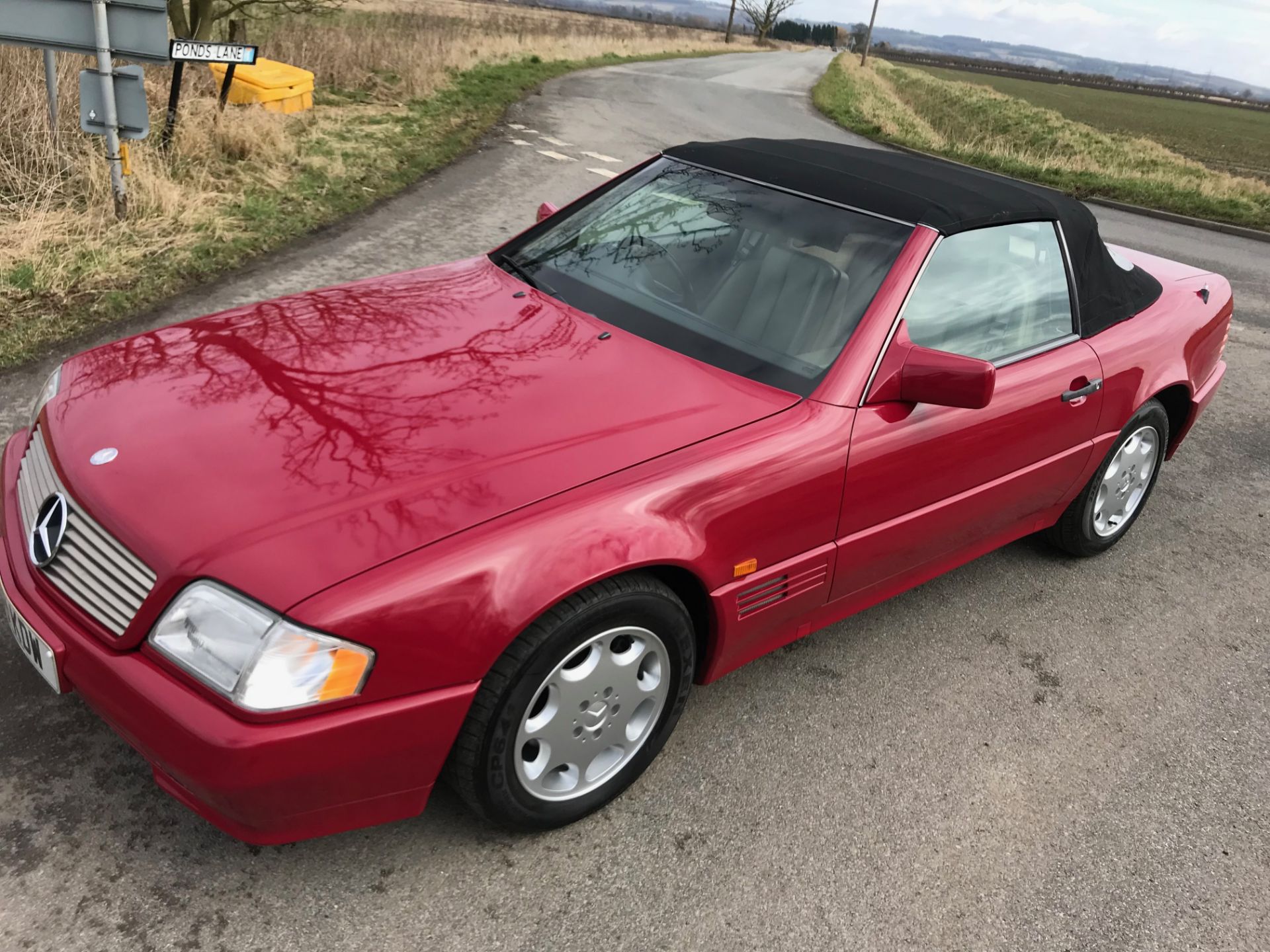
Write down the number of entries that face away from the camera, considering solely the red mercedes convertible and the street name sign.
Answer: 0

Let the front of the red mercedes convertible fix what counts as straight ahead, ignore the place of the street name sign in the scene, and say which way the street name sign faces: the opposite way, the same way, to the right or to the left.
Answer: to the left

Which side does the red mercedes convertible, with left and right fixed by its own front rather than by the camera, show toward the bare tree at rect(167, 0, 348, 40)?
right

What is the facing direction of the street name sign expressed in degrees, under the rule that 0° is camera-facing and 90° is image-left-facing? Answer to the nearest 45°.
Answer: approximately 0°

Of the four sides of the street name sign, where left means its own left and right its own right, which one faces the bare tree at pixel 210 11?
back

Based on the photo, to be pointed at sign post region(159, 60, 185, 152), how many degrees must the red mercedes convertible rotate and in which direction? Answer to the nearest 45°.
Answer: approximately 90° to its right

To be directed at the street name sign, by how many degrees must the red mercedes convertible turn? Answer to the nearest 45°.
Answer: approximately 90° to its right

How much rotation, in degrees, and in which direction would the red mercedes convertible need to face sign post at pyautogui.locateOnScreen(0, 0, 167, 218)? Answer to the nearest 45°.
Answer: approximately 90° to its right

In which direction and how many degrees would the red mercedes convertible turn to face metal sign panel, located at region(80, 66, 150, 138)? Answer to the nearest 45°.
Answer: approximately 90° to its right

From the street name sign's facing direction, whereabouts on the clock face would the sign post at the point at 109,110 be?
The sign post is roughly at 2 o'clock from the street name sign.
